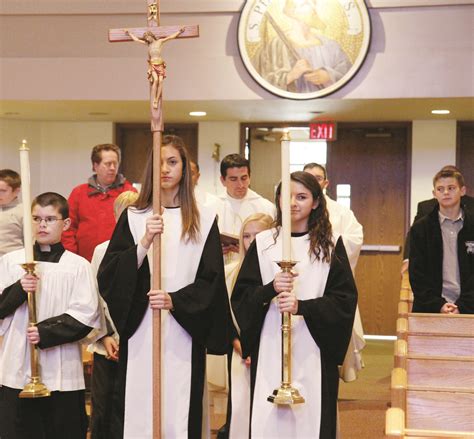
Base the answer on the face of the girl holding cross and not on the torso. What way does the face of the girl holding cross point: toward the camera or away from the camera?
toward the camera

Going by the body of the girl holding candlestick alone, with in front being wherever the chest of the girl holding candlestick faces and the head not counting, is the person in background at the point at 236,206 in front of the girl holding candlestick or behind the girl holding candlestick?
behind

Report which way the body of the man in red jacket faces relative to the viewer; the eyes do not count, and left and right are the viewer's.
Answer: facing the viewer and to the right of the viewer

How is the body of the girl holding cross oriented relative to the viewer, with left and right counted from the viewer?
facing the viewer

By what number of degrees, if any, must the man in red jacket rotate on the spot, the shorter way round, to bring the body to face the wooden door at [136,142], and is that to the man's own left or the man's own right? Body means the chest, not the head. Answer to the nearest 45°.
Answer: approximately 135° to the man's own left

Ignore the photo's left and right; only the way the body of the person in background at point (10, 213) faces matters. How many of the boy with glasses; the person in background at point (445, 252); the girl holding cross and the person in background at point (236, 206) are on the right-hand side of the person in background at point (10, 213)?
0

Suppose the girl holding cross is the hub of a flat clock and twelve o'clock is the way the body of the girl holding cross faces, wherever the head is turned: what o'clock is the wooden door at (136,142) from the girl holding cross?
The wooden door is roughly at 6 o'clock from the girl holding cross.

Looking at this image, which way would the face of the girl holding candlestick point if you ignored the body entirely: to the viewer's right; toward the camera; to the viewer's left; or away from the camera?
toward the camera

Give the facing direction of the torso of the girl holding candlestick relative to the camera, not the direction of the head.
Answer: toward the camera

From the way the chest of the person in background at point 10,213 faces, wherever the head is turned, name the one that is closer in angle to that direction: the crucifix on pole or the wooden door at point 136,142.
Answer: the crucifix on pole

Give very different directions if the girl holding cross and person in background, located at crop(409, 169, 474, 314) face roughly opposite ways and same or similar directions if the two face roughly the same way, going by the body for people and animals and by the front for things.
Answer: same or similar directions

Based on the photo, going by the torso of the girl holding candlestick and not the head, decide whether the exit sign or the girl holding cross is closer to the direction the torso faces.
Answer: the girl holding cross

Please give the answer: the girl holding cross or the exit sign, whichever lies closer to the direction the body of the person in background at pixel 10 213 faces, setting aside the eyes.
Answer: the girl holding cross

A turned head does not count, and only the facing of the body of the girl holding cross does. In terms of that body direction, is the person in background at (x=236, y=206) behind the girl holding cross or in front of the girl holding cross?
behind

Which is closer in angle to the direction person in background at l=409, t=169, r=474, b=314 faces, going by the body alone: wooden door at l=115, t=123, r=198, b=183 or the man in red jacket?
the man in red jacket
